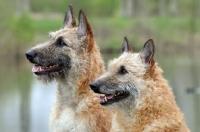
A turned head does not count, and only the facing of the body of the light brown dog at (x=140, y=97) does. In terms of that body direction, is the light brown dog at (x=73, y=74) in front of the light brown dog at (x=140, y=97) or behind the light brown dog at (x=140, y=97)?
in front

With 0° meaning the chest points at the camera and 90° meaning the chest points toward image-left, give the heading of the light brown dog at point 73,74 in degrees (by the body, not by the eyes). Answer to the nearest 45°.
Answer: approximately 45°

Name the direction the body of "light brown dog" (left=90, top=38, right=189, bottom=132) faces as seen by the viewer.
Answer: to the viewer's left

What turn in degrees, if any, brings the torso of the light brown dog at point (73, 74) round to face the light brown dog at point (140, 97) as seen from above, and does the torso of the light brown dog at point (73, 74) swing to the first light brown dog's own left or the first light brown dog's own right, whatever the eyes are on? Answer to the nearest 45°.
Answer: approximately 90° to the first light brown dog's own left
